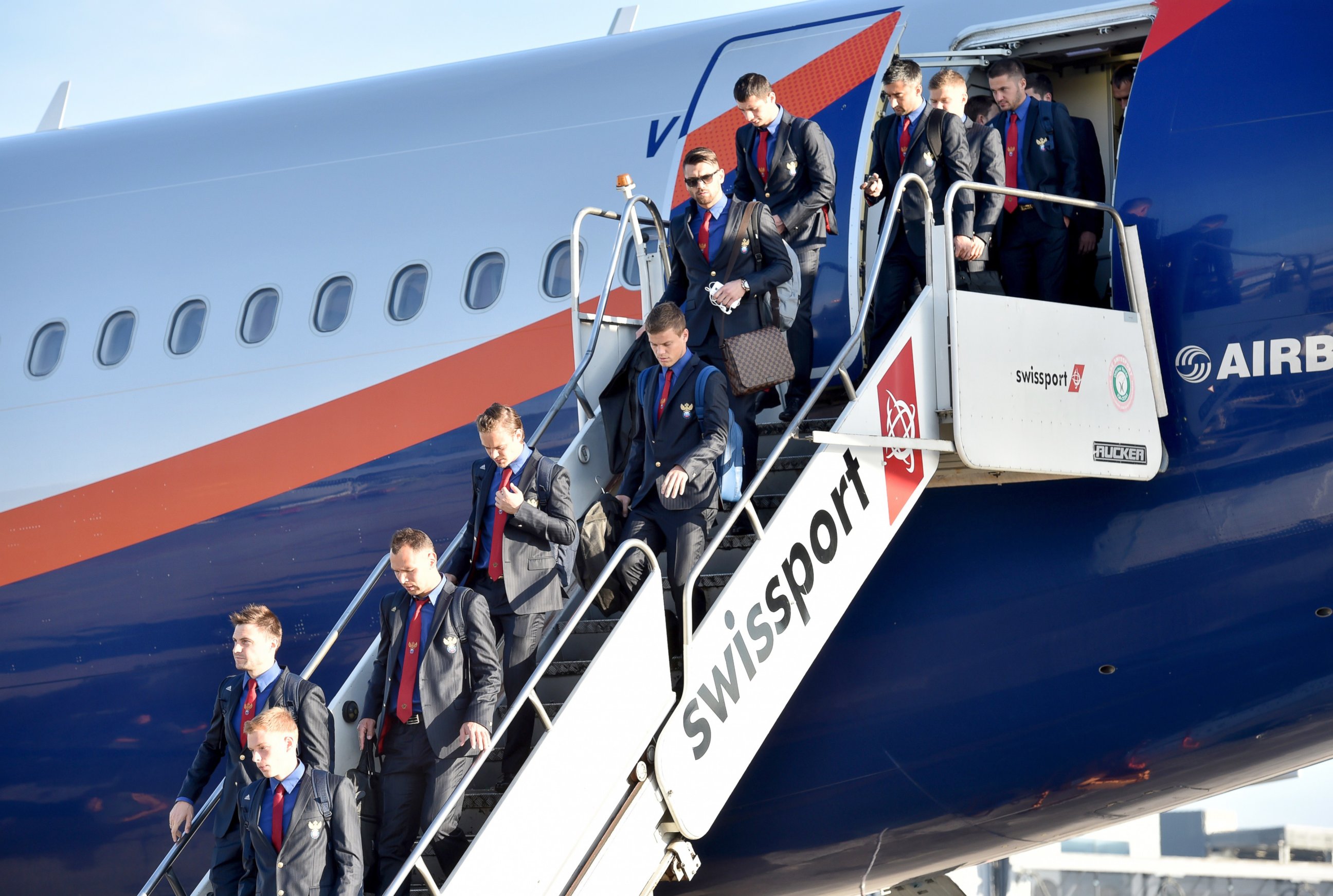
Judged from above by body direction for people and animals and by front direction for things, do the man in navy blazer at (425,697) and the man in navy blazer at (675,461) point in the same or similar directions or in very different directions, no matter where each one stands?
same or similar directions

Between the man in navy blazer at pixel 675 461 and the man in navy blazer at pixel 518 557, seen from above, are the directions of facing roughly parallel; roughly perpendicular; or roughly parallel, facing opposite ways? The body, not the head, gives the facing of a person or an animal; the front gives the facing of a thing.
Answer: roughly parallel

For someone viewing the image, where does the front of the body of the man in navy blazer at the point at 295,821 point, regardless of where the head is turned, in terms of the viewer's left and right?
facing the viewer and to the left of the viewer

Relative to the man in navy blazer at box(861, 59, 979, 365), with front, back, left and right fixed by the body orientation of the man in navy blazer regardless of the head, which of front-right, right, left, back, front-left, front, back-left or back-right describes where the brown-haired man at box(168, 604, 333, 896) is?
front-right

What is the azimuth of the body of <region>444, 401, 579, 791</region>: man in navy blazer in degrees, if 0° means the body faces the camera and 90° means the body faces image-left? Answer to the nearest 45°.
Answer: approximately 45°

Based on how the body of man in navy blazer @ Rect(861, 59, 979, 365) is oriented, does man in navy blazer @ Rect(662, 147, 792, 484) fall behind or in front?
in front

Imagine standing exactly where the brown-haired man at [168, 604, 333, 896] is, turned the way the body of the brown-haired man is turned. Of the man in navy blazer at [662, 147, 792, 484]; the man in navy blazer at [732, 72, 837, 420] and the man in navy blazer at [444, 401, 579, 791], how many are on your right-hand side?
0

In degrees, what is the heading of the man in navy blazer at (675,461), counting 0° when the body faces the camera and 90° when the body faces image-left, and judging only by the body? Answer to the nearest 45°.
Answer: approximately 45°

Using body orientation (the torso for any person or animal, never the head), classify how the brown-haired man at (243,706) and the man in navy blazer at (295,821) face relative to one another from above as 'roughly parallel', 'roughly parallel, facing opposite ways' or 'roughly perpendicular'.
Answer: roughly parallel

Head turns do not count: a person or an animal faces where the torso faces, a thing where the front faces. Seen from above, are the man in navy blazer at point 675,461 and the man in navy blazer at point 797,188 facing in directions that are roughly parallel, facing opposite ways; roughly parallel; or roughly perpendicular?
roughly parallel

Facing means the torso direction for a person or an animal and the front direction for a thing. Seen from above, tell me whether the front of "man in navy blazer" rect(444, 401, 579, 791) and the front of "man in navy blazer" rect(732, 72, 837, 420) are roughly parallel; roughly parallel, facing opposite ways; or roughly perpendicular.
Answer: roughly parallel

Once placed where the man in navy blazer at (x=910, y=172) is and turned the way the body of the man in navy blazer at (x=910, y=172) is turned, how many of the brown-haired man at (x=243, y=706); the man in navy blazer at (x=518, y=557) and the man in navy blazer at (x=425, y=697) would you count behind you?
0

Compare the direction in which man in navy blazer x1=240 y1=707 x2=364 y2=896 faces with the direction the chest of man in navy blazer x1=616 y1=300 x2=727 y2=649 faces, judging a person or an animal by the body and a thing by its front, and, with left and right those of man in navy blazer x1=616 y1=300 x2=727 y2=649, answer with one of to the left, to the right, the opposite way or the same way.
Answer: the same way

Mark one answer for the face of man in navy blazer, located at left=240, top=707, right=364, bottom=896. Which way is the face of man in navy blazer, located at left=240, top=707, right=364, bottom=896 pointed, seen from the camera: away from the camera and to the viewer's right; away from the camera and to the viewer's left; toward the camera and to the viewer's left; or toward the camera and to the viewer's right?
toward the camera and to the viewer's left

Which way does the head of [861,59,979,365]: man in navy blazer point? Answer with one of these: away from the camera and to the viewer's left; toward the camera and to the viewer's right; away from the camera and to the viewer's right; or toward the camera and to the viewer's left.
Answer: toward the camera and to the viewer's left

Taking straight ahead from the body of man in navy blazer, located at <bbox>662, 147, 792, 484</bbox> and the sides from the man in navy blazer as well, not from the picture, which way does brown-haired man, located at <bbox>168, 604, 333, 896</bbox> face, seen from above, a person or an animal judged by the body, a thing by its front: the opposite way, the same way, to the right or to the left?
the same way

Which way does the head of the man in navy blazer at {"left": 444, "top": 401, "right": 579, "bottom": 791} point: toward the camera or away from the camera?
toward the camera
